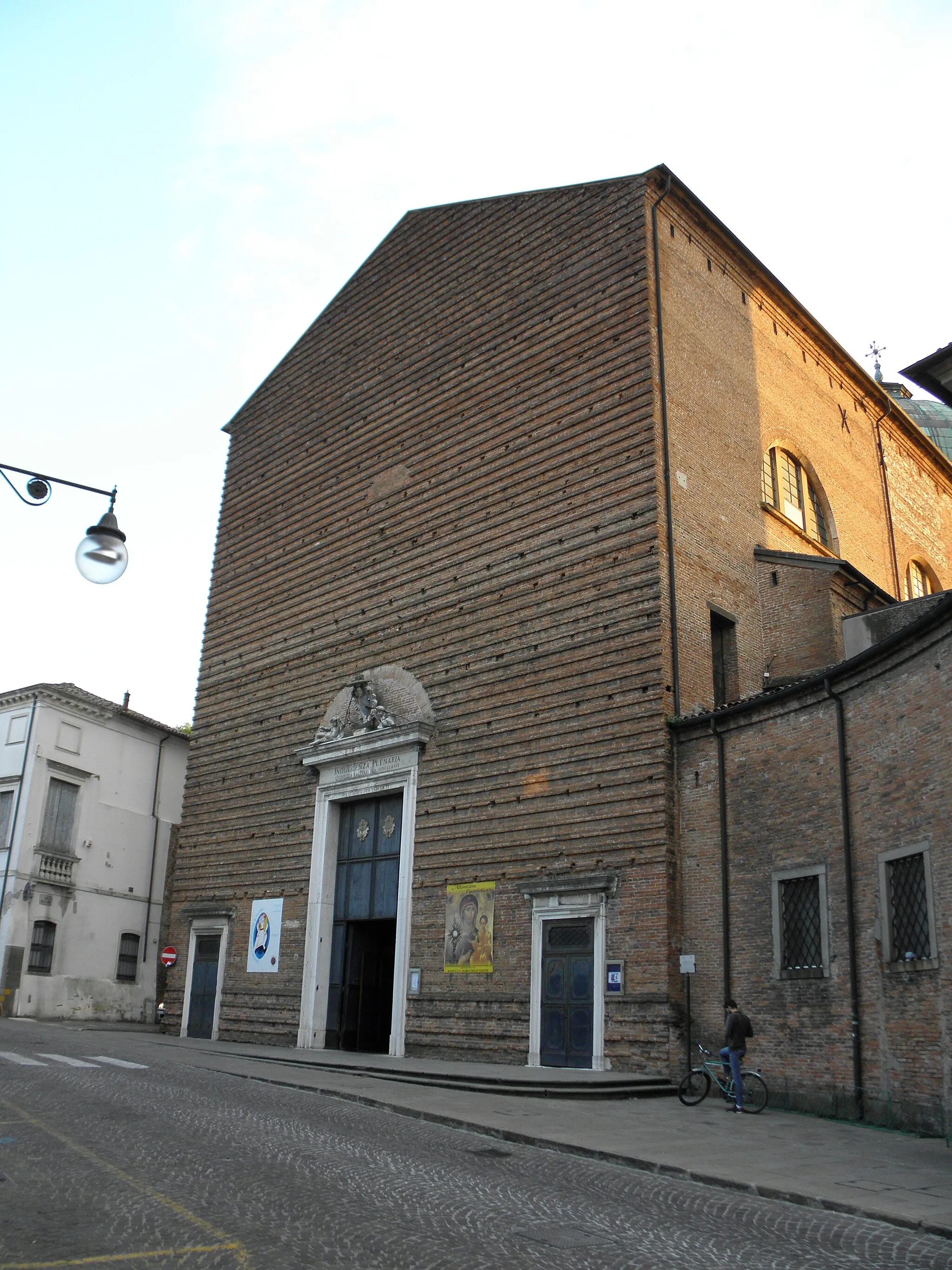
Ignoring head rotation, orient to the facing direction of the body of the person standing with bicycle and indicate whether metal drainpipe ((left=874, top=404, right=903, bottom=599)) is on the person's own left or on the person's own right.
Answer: on the person's own right

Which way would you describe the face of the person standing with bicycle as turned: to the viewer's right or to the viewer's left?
to the viewer's left

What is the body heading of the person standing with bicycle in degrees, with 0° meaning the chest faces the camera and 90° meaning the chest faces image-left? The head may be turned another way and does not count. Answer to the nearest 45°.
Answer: approximately 90°

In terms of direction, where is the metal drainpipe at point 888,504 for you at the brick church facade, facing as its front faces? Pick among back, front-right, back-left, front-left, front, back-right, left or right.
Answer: back

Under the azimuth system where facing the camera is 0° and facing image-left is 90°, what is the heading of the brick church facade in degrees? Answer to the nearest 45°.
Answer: approximately 45°

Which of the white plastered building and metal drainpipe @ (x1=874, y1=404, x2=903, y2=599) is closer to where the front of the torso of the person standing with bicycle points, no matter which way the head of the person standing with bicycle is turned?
the white plastered building

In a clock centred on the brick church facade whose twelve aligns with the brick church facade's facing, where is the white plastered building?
The white plastered building is roughly at 3 o'clock from the brick church facade.
